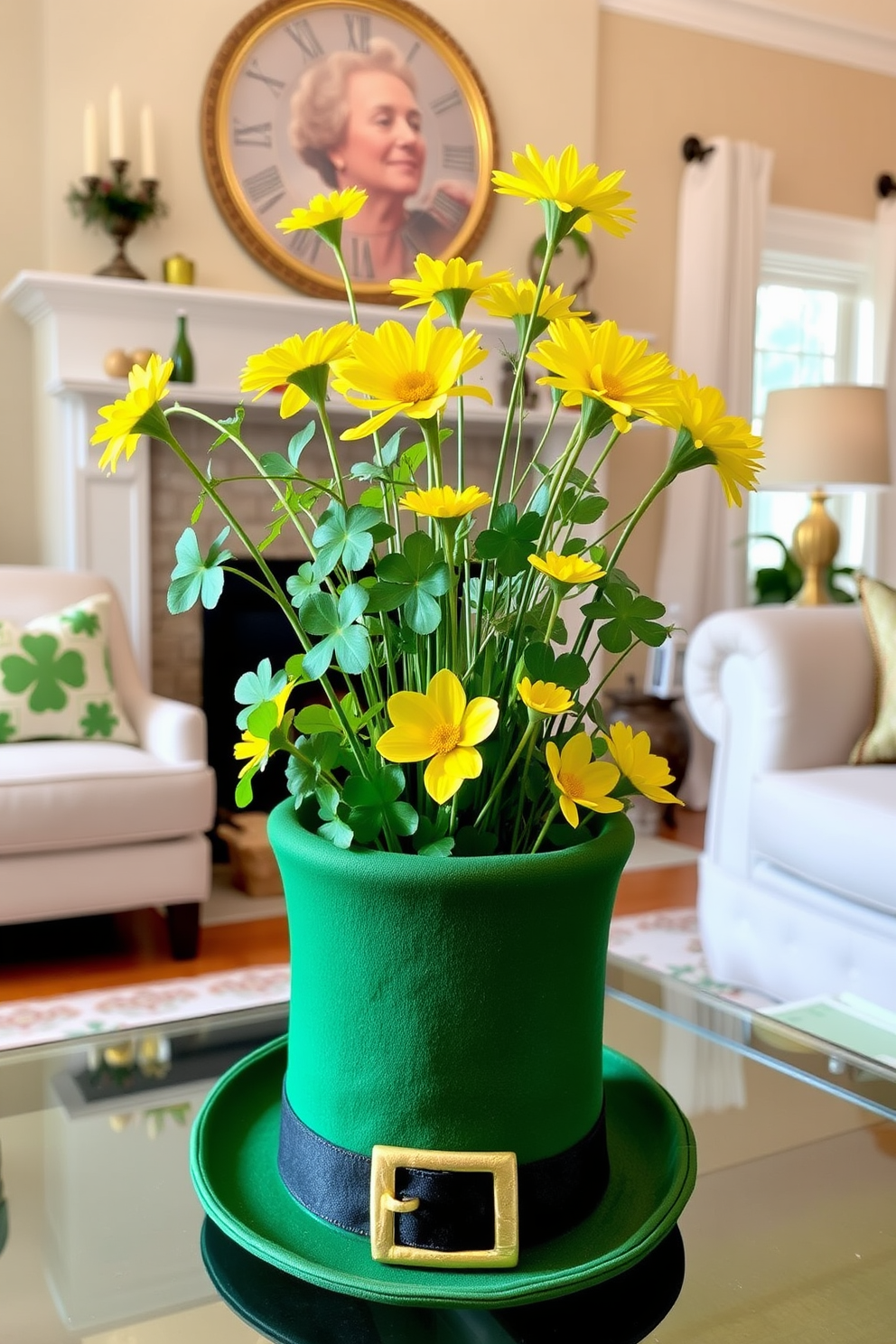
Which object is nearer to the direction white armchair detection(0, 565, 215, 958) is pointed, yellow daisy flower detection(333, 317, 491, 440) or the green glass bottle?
the yellow daisy flower

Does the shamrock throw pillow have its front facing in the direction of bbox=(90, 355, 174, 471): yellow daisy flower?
yes

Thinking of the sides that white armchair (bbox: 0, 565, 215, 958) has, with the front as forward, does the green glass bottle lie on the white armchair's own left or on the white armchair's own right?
on the white armchair's own left

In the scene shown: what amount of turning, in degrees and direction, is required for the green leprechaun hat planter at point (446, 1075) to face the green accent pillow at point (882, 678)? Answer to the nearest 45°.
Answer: approximately 135° to its left

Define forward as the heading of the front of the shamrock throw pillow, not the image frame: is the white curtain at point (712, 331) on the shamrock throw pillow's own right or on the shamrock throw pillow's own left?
on the shamrock throw pillow's own left

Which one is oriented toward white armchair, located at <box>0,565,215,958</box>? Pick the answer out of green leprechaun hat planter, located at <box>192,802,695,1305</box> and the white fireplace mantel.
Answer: the white fireplace mantel

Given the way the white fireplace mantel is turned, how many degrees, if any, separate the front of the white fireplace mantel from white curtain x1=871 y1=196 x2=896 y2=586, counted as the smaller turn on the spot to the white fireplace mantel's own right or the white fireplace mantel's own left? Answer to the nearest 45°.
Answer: approximately 90° to the white fireplace mantel's own left

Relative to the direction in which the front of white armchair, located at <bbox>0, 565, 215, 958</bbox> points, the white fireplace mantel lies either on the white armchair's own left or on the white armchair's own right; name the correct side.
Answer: on the white armchair's own left

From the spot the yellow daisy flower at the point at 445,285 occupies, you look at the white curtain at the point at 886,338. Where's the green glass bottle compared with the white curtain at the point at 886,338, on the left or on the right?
left

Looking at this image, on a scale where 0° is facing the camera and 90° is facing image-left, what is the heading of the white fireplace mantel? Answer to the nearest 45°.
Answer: approximately 0°

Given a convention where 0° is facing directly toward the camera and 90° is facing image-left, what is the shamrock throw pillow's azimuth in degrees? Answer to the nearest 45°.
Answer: approximately 0°

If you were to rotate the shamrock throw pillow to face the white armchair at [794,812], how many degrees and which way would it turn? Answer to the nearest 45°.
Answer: approximately 45° to its left
